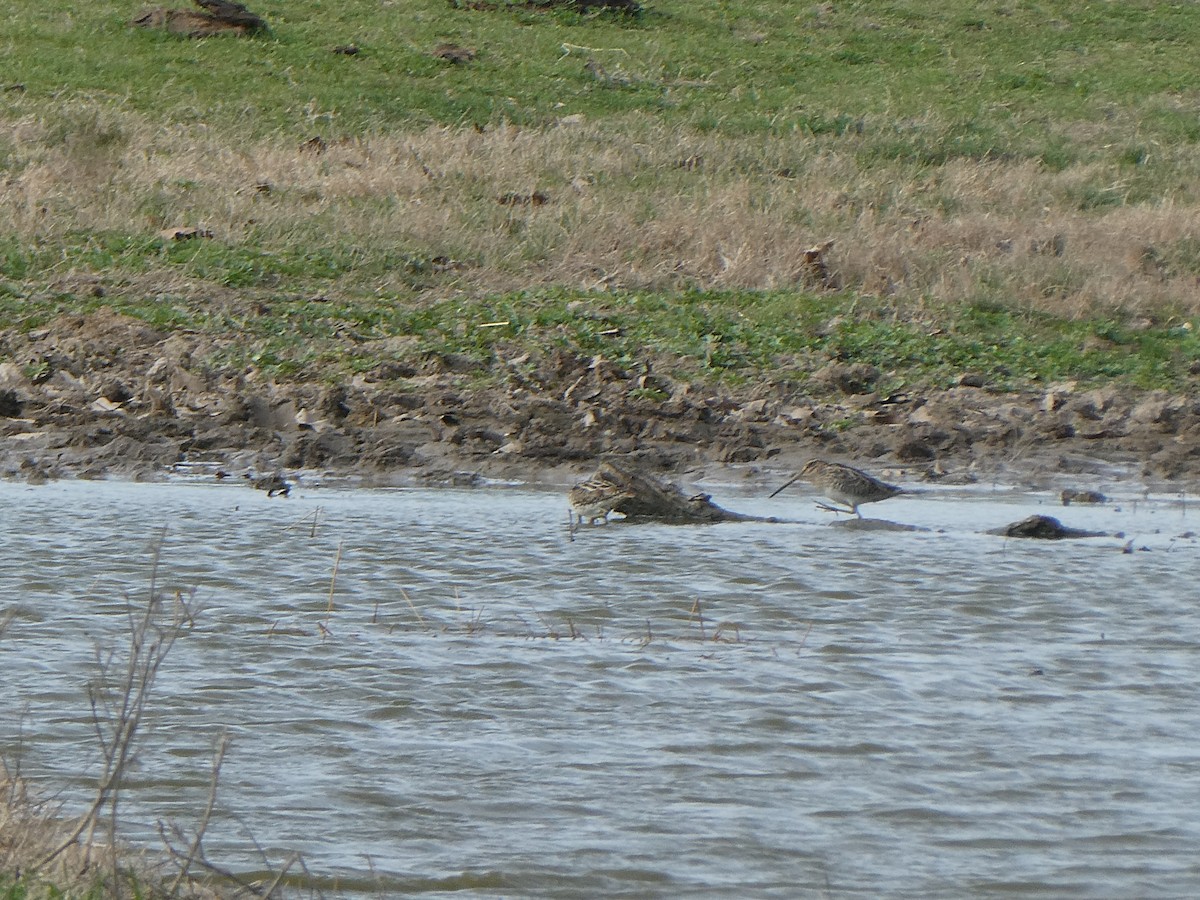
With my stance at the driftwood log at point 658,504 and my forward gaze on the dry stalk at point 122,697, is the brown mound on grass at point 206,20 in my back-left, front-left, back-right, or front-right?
back-right

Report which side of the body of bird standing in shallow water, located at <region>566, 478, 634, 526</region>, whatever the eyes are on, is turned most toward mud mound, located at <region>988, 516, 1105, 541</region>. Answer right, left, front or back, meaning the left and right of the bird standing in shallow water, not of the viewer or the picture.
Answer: back

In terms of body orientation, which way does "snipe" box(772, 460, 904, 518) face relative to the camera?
to the viewer's left

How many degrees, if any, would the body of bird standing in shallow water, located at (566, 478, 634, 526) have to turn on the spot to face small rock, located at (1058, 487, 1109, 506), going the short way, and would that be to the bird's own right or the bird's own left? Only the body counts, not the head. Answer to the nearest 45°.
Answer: approximately 180°

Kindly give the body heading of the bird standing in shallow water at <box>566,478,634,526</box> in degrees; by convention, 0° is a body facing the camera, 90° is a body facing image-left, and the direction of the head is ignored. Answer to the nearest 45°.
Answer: approximately 90°

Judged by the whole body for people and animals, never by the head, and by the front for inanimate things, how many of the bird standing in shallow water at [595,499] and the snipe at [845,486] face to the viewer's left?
2

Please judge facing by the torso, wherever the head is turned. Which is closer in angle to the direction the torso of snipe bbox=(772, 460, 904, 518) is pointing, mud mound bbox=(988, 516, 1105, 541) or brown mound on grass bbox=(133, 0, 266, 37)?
the brown mound on grass
